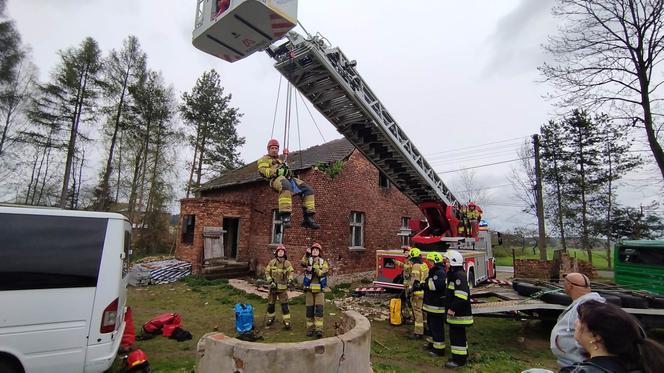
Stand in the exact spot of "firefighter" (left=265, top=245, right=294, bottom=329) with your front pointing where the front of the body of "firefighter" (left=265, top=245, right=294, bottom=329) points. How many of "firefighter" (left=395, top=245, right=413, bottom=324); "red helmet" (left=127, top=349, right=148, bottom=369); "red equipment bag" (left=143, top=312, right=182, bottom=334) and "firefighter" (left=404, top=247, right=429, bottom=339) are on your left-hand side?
2

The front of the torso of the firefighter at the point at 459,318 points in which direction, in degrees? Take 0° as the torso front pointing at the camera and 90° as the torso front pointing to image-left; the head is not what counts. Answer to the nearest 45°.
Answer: approximately 90°

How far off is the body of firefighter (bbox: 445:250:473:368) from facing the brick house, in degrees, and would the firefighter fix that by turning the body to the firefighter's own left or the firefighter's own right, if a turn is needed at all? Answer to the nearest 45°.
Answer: approximately 45° to the firefighter's own right

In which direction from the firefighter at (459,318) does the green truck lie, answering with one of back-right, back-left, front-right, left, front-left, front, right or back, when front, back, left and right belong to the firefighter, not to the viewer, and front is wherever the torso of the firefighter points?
back-right

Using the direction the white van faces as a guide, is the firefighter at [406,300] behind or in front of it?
behind

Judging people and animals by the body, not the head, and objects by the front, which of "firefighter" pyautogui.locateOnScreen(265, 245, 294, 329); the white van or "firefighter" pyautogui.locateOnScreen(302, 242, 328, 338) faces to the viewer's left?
the white van

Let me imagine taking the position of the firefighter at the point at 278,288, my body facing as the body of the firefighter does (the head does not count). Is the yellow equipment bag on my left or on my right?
on my left

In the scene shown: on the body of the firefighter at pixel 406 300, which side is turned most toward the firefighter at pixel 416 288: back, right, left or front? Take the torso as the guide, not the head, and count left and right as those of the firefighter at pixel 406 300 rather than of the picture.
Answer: left

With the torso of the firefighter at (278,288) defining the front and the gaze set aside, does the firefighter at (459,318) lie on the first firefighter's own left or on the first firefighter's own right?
on the first firefighter's own left

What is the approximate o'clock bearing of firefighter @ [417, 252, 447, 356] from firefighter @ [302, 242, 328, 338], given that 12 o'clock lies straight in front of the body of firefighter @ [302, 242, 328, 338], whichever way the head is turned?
firefighter @ [417, 252, 447, 356] is roughly at 10 o'clock from firefighter @ [302, 242, 328, 338].

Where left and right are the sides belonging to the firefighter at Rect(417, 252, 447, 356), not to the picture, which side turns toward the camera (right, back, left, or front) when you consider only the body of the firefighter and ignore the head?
left

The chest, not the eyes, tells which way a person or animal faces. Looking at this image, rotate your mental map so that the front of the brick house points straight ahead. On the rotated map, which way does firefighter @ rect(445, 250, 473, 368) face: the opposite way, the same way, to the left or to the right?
to the right

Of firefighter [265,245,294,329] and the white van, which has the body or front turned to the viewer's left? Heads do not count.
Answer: the white van
